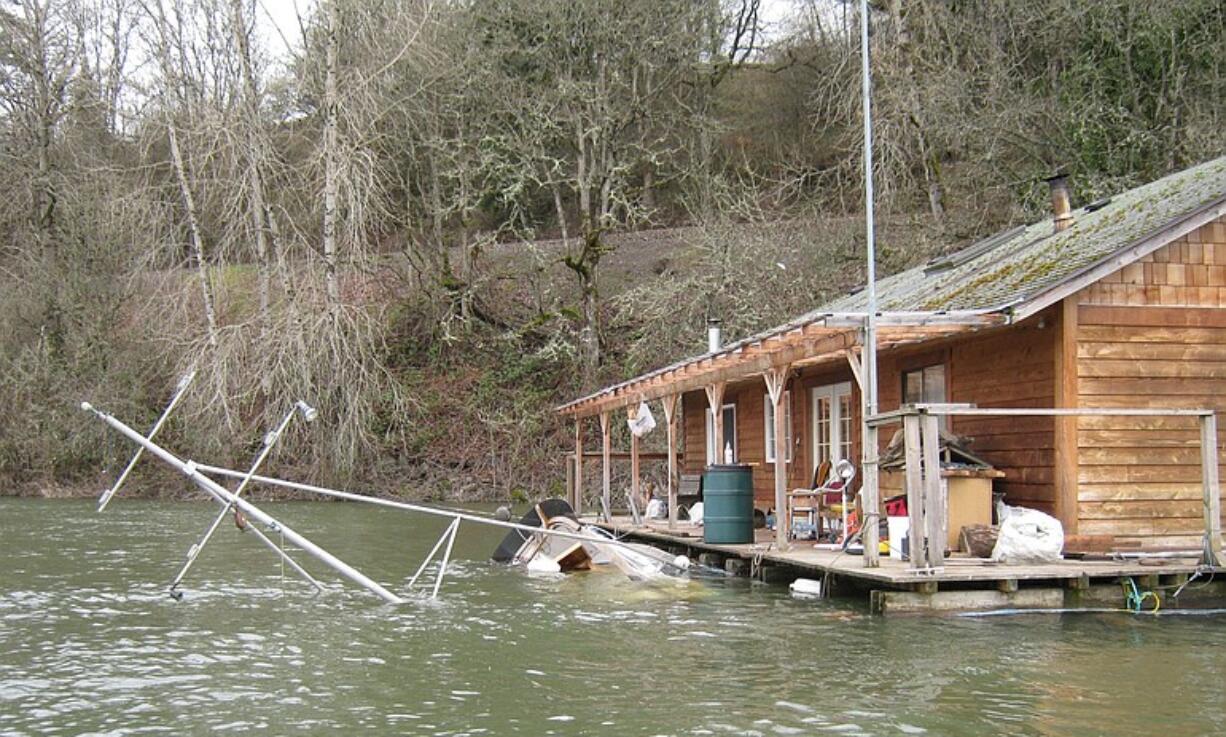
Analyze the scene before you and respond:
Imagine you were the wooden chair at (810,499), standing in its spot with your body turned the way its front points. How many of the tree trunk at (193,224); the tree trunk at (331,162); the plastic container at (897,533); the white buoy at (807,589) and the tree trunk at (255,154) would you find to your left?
2

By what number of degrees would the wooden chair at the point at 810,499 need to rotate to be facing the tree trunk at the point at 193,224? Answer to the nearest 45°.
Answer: approximately 45° to its right

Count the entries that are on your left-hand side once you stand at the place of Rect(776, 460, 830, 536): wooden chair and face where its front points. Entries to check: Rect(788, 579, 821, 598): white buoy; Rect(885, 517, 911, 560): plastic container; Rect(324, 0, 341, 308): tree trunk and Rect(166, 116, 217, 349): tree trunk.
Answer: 2

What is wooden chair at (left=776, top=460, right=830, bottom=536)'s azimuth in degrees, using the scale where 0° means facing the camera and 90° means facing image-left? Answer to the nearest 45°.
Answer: approximately 90°

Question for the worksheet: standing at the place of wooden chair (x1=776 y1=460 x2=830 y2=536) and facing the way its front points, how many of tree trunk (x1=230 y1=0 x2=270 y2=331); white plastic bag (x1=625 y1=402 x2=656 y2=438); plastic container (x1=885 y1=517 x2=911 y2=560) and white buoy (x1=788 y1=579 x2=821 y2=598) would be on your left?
2

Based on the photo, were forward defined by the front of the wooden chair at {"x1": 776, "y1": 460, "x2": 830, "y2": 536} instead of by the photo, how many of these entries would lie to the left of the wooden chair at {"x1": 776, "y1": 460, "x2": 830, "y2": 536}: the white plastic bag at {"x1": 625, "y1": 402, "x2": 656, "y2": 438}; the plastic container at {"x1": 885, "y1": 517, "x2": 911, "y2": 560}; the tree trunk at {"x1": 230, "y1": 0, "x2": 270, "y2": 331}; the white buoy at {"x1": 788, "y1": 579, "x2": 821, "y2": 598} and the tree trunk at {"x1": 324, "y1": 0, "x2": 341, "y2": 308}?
2

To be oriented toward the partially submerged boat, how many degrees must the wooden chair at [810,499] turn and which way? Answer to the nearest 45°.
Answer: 0° — it already faces it

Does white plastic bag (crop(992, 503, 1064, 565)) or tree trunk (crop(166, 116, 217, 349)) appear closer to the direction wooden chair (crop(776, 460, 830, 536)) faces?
the tree trunk
